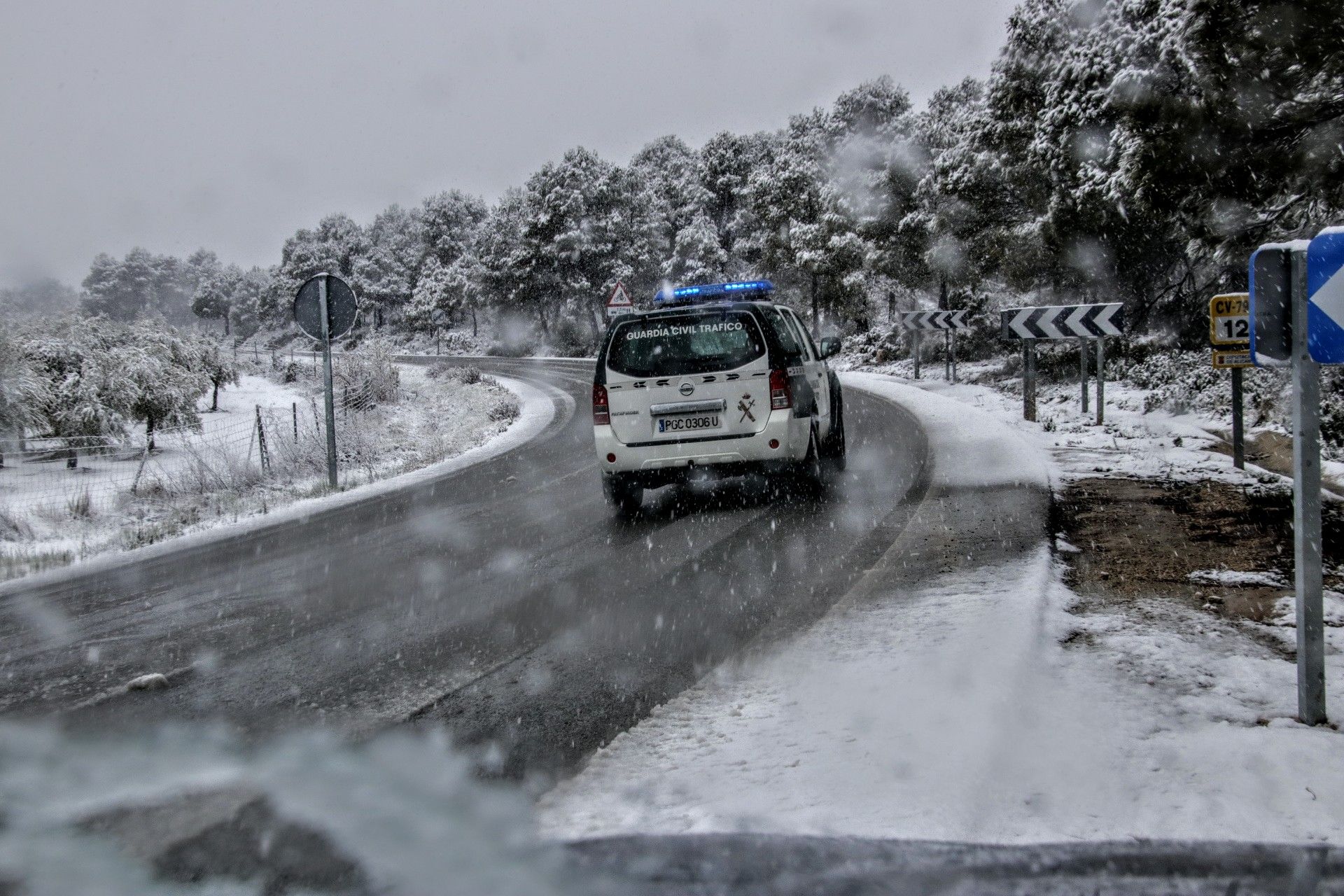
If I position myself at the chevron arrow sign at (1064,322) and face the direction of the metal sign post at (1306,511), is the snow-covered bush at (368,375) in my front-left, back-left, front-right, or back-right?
back-right

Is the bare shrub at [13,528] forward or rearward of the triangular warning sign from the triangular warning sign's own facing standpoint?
forward

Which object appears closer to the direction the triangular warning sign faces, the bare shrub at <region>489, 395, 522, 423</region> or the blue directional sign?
the blue directional sign

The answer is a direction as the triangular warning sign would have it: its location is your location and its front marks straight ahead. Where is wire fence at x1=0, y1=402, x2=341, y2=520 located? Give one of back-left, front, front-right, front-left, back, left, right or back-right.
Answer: front-right

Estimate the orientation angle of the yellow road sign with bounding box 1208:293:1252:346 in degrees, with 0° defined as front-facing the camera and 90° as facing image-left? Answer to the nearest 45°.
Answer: approximately 0°

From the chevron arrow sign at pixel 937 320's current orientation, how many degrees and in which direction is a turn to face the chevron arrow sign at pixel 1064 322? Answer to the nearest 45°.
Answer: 0° — it already faces it
